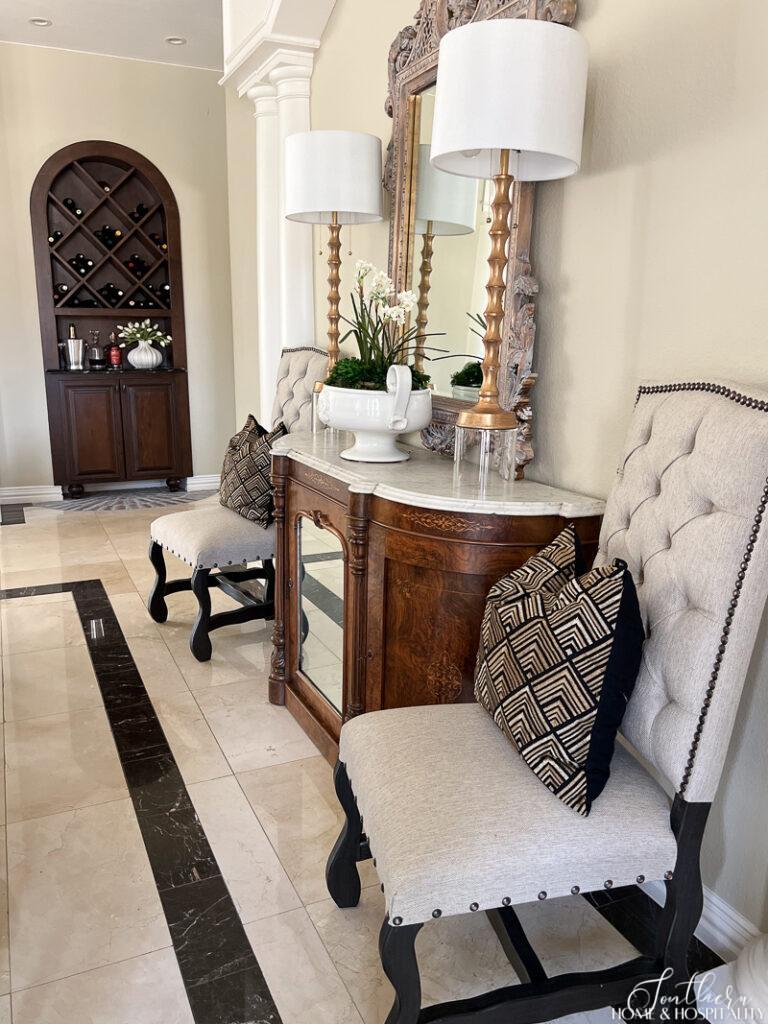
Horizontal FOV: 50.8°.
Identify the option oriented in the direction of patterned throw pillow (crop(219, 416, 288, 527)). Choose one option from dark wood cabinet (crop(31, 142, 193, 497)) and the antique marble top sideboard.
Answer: the dark wood cabinet

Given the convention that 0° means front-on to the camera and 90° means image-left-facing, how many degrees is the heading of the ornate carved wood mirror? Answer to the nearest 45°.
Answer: approximately 45°

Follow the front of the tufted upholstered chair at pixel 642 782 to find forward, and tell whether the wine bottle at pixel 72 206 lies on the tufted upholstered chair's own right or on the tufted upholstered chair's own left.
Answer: on the tufted upholstered chair's own right

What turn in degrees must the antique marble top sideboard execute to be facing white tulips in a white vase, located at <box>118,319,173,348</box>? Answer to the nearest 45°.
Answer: approximately 90° to its right

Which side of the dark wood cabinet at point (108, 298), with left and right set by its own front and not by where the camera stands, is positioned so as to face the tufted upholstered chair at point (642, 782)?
front

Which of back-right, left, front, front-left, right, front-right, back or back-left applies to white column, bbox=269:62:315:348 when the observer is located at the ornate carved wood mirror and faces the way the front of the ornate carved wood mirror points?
right

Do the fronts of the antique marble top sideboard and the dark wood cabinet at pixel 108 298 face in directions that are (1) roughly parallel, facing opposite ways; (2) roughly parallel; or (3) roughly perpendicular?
roughly perpendicular

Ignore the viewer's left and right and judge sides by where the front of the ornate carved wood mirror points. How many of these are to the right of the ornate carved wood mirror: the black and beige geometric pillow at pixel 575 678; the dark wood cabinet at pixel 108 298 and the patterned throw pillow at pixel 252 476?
2

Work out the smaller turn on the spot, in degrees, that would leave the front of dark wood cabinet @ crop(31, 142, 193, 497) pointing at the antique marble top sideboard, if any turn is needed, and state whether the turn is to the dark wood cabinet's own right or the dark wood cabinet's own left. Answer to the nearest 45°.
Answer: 0° — it already faces it

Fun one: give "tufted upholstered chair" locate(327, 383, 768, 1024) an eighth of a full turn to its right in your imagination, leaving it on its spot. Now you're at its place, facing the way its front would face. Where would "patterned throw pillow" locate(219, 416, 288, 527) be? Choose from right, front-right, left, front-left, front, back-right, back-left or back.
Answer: front-right

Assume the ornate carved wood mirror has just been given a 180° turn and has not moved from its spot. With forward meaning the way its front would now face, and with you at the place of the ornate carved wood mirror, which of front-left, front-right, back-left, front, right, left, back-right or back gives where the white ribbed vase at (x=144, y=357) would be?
left

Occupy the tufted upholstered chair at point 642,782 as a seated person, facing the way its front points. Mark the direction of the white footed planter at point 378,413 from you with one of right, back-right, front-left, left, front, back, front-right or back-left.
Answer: right
